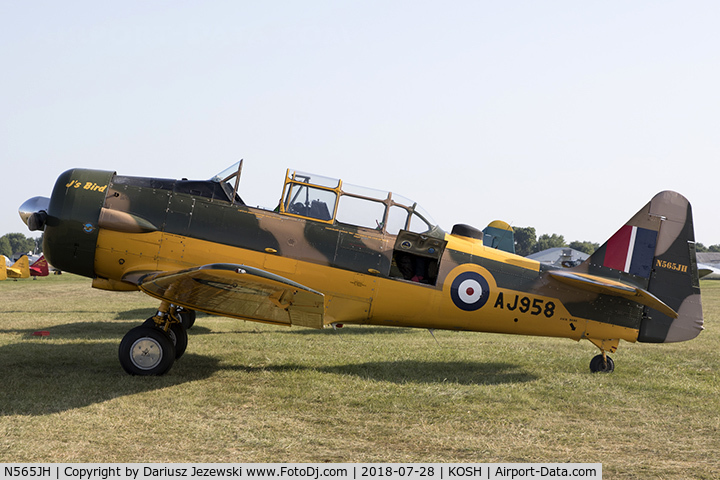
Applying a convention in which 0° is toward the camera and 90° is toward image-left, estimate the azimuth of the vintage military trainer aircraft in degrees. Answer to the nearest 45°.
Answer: approximately 90°

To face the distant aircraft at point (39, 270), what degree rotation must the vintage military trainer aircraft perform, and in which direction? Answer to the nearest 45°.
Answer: approximately 45° to its right
